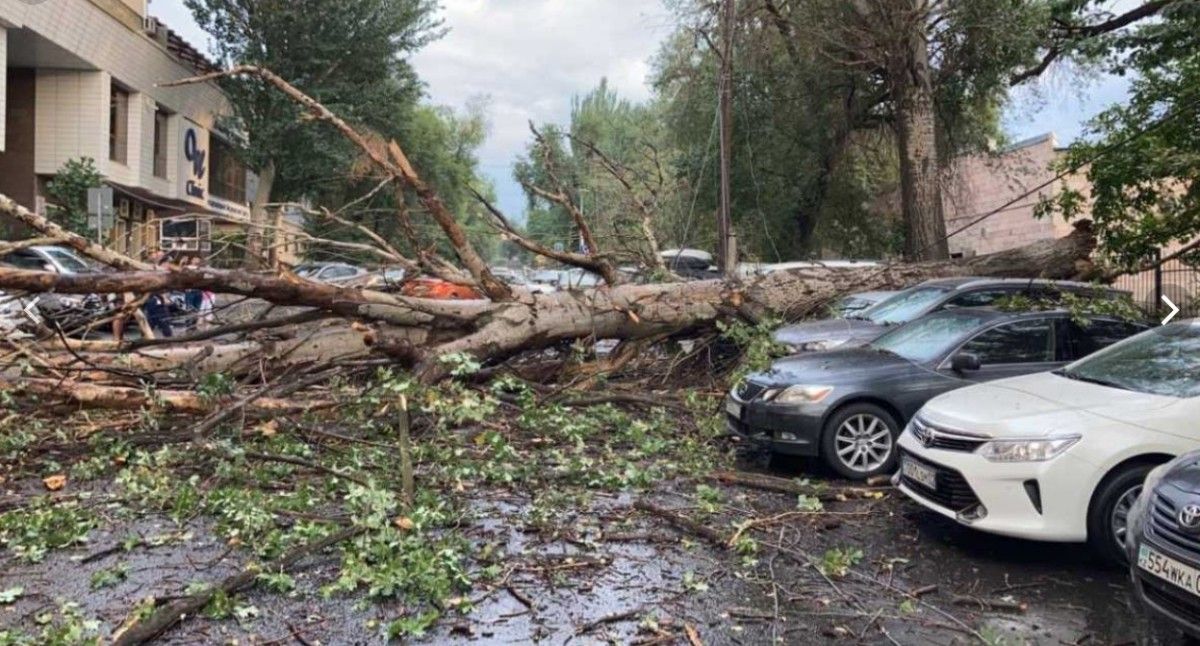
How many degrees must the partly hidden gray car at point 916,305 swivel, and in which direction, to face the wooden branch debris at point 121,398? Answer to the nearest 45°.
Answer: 0° — it already faces it

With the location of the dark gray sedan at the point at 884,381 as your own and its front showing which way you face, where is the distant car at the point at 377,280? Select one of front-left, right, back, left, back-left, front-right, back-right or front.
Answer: front-right

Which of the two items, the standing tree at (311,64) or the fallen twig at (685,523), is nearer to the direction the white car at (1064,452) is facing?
the fallen twig

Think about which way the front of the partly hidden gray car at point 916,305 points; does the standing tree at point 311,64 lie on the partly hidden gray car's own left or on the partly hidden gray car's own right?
on the partly hidden gray car's own right

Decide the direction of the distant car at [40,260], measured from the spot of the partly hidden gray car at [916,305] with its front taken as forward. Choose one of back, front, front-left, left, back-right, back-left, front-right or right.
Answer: front-right

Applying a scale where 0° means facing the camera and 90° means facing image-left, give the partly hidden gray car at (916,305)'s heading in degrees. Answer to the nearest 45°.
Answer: approximately 45°

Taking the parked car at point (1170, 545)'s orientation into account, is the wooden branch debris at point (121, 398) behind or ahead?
ahead

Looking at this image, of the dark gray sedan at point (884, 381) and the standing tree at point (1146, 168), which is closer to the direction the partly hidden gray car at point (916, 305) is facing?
the dark gray sedan

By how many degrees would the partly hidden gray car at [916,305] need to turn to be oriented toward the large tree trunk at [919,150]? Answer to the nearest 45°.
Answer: approximately 135° to its right

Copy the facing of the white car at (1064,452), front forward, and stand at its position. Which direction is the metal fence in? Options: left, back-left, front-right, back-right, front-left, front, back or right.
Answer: back-right
